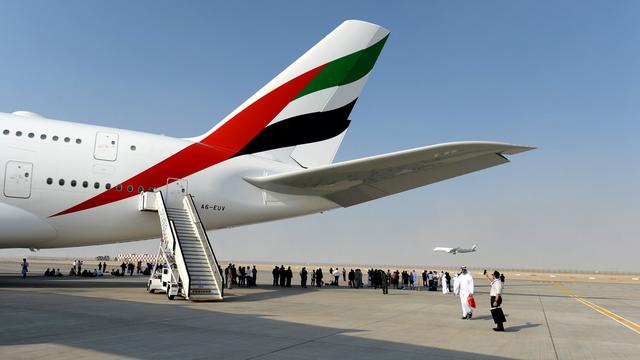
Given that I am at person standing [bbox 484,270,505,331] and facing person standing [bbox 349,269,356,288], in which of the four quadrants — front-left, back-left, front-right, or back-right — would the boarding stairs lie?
front-left

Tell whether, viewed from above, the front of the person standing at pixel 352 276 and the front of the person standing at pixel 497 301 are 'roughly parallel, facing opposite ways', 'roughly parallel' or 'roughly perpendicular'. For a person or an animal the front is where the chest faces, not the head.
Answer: roughly perpendicular

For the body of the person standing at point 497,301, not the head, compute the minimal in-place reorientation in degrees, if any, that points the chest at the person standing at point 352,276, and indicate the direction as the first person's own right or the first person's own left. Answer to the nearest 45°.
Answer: approximately 45° to the first person's own right

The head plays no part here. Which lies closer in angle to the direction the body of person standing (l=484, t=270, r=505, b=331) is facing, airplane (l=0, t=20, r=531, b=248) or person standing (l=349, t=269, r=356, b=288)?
the airplane

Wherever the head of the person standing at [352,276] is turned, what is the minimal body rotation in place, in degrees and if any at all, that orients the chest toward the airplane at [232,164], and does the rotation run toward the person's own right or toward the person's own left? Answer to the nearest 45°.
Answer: approximately 135° to the person's own left

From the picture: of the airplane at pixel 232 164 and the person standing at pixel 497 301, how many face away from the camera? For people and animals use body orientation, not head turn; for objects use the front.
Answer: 0

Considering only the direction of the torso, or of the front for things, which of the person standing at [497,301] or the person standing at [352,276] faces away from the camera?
the person standing at [352,276]

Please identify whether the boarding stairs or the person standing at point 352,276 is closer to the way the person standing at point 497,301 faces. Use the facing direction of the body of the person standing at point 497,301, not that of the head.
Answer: the boarding stairs

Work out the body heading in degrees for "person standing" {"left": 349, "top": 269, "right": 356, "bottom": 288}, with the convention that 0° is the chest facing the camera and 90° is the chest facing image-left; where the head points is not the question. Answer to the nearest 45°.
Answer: approximately 180°

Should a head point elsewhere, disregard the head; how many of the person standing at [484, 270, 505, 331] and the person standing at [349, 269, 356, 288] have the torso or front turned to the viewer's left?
1

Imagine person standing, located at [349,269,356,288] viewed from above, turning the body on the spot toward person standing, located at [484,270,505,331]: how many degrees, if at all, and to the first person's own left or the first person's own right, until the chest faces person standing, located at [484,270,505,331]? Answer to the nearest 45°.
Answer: approximately 180°

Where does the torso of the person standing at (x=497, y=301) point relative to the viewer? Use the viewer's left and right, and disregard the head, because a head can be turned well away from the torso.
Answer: facing to the left of the viewer

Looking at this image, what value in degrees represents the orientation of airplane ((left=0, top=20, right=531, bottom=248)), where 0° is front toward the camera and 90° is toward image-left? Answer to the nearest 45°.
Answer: approximately 45°
